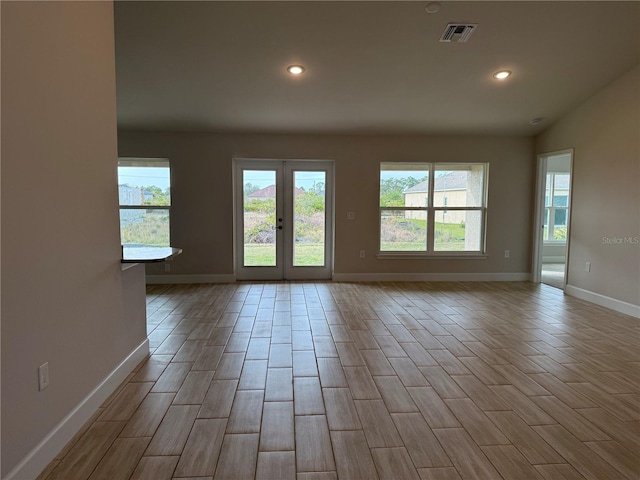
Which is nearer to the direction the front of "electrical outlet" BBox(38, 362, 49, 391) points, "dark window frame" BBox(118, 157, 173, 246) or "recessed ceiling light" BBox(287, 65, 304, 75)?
the recessed ceiling light

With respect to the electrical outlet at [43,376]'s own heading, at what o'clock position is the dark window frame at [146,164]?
The dark window frame is roughly at 8 o'clock from the electrical outlet.

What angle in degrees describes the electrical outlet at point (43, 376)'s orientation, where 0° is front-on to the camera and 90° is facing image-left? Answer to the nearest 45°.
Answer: approximately 315°

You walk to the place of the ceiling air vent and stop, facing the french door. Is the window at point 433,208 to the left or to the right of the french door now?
right

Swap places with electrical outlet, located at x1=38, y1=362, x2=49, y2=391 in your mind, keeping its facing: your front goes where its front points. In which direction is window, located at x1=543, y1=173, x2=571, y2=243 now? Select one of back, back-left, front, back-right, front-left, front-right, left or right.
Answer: front-left

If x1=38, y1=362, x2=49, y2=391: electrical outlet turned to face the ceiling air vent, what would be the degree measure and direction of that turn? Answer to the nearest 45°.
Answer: approximately 45° to its left

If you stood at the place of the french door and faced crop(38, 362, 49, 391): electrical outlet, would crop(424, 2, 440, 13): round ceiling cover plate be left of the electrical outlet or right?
left

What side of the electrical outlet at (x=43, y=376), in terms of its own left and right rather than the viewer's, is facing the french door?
left

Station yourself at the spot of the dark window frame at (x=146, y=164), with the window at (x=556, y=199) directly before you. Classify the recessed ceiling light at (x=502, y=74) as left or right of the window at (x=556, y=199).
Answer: right

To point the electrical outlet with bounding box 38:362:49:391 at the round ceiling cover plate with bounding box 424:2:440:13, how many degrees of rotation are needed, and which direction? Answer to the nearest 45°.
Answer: approximately 45° to its left

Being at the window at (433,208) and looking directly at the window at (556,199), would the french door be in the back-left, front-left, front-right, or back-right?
back-left

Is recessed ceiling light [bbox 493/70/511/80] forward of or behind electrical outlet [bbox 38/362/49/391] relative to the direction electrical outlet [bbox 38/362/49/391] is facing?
forward
